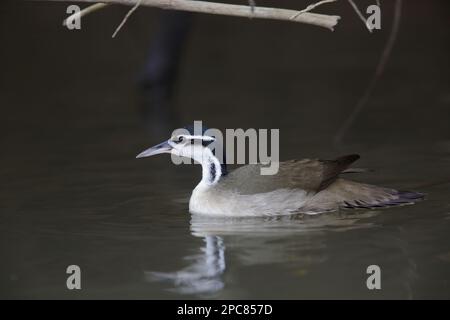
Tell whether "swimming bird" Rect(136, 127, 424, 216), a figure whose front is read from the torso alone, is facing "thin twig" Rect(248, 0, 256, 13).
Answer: no

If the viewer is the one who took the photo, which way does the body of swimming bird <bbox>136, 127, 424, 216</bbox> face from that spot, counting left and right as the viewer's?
facing to the left of the viewer
